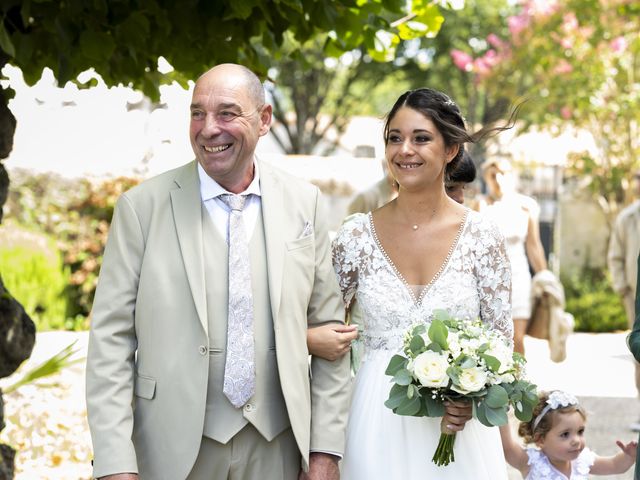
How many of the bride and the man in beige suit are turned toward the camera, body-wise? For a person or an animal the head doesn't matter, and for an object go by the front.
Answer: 2

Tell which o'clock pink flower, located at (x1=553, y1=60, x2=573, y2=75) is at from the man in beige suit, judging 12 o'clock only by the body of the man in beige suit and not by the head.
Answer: The pink flower is roughly at 7 o'clock from the man in beige suit.

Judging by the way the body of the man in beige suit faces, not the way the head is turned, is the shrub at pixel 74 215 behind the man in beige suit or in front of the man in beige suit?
behind

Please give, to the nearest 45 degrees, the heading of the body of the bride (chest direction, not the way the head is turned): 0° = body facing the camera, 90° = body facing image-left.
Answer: approximately 0°

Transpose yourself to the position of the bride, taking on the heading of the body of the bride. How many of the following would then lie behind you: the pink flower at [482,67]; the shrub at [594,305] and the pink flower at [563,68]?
3

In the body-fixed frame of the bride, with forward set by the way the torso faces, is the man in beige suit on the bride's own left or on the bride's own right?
on the bride's own right

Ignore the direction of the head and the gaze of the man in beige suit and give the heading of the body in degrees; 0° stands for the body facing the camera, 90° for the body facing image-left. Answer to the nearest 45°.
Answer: approximately 0°

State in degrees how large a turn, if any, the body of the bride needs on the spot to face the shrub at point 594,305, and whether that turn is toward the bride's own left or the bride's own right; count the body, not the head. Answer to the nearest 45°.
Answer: approximately 180°

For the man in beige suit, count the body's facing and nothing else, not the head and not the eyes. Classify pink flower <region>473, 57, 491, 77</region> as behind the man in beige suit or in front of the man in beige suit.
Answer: behind
